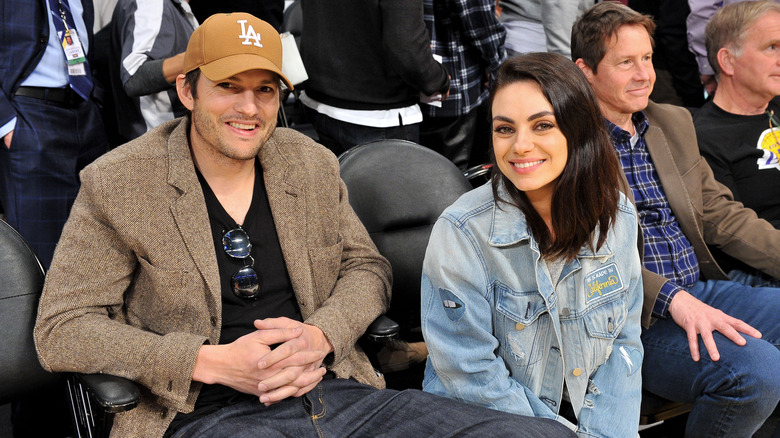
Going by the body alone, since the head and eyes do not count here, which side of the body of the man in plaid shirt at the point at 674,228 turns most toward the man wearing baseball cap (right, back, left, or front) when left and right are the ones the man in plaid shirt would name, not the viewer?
right

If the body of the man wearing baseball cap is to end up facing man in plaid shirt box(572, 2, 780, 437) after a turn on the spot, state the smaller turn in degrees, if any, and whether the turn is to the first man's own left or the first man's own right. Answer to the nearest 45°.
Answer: approximately 45° to the first man's own left

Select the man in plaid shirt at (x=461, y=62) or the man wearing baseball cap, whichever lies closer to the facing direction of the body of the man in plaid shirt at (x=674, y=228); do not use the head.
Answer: the man wearing baseball cap
